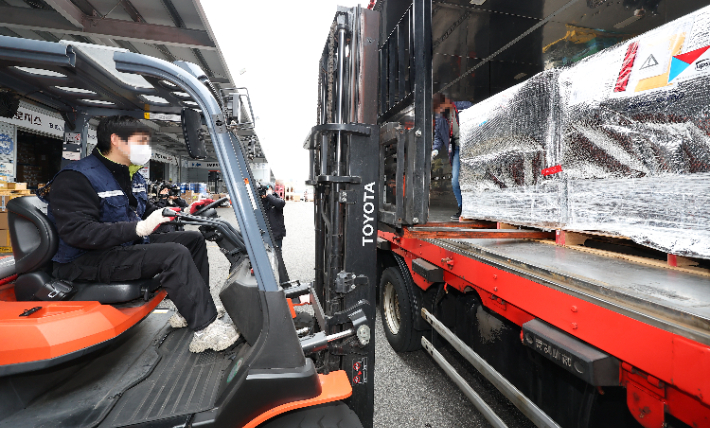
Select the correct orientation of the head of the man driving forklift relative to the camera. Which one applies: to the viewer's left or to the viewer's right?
to the viewer's right

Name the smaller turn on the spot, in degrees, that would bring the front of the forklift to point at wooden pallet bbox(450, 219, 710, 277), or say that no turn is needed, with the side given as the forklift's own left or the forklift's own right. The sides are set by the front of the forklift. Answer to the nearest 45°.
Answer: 0° — it already faces it

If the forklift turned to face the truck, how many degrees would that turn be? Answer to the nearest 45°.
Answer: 0° — it already faces it

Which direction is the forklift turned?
to the viewer's right

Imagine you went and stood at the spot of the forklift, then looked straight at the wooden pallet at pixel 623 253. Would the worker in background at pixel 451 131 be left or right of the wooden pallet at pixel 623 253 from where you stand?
left

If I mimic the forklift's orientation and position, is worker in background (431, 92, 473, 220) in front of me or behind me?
in front

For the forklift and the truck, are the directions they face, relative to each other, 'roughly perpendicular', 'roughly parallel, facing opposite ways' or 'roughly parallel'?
roughly perpendicular
